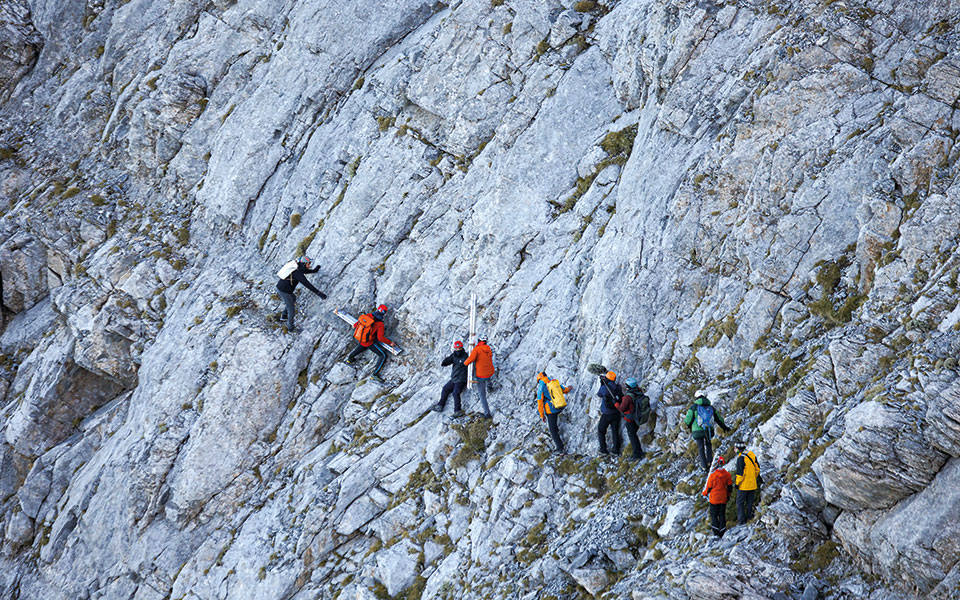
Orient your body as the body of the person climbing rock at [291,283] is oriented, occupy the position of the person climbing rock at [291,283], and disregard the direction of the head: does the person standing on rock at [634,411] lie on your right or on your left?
on your right

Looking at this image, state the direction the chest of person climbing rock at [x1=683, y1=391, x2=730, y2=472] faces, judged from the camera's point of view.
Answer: away from the camera

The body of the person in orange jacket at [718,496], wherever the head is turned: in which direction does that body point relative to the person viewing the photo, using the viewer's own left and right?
facing away from the viewer

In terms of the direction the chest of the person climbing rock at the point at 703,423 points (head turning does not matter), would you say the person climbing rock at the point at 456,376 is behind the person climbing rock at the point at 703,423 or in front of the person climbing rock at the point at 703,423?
in front

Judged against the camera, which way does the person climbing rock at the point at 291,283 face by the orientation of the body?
to the viewer's right

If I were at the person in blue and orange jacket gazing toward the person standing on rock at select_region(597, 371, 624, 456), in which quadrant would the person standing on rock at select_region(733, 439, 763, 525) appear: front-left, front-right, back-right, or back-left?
front-right

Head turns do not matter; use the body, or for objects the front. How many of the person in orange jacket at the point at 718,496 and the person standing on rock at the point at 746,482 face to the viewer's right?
0

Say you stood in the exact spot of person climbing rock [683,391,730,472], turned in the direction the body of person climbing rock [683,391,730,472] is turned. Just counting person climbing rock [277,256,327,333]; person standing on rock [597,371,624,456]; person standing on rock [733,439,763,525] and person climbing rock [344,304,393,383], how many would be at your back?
1

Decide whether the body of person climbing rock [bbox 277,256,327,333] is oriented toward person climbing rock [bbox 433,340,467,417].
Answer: yes

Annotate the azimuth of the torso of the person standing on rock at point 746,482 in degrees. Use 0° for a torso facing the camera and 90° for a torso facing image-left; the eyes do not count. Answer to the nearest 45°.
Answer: approximately 135°

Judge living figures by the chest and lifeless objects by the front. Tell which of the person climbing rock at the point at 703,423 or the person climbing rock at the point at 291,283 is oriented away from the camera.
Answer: the person climbing rock at the point at 703,423

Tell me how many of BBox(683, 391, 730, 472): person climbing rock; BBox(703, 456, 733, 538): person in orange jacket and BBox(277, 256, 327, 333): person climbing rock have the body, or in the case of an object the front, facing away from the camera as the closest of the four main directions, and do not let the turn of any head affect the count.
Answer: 2

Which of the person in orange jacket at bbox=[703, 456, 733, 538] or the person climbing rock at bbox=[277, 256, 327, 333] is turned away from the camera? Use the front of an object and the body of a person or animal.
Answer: the person in orange jacket
